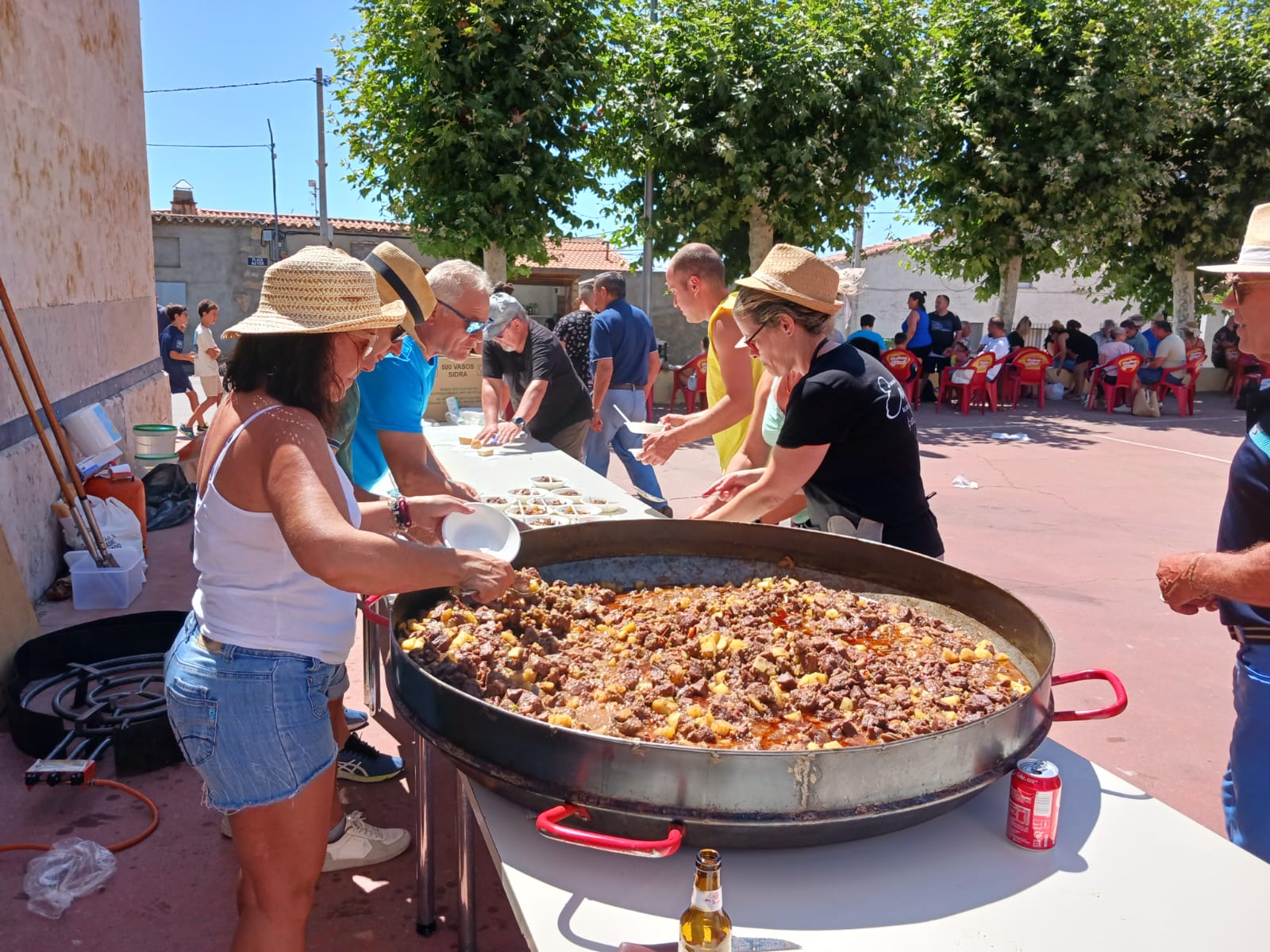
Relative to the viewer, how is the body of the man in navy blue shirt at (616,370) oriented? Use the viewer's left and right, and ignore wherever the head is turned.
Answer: facing away from the viewer and to the left of the viewer

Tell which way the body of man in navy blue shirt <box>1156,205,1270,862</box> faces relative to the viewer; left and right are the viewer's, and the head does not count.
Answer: facing to the left of the viewer

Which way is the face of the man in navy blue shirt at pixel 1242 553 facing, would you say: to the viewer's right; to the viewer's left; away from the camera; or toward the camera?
to the viewer's left

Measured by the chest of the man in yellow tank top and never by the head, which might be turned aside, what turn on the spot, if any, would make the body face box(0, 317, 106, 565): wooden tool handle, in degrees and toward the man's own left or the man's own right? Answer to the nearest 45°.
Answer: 0° — they already face it

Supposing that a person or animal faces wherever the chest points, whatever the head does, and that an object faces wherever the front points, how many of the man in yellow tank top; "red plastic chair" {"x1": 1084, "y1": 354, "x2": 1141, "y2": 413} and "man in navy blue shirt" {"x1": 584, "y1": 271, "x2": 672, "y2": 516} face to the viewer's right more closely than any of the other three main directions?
0

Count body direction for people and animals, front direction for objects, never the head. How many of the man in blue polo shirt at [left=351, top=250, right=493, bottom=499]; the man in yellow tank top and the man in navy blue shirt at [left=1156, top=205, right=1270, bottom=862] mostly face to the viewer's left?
2

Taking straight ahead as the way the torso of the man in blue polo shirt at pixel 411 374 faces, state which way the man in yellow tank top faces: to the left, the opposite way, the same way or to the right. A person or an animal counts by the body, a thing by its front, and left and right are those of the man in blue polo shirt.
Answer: the opposite way

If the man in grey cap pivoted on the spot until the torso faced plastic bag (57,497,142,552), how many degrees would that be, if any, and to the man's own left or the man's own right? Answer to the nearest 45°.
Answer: approximately 45° to the man's own right

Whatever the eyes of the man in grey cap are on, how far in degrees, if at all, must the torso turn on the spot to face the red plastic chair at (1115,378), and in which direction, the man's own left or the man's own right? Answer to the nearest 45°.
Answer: approximately 180°

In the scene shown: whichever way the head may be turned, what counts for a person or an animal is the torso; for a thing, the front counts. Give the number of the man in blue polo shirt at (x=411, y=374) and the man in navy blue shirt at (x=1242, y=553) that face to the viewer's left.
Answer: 1

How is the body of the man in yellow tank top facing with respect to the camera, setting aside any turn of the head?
to the viewer's left
